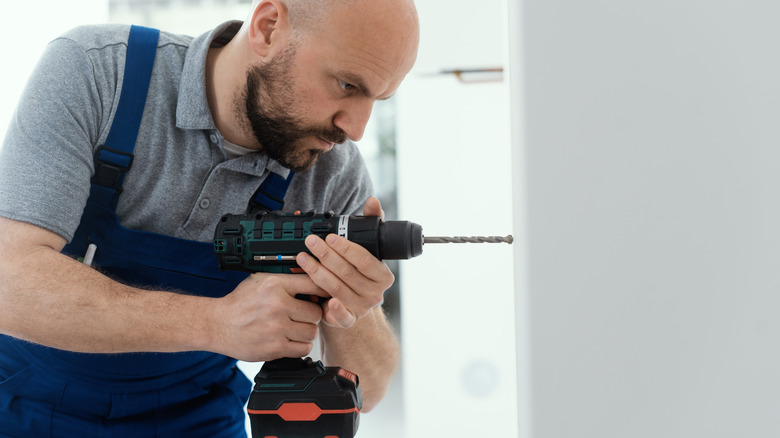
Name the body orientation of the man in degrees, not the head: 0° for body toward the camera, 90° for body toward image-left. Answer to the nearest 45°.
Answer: approximately 315°

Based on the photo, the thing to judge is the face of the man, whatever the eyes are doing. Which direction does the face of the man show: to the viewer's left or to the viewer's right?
to the viewer's right
